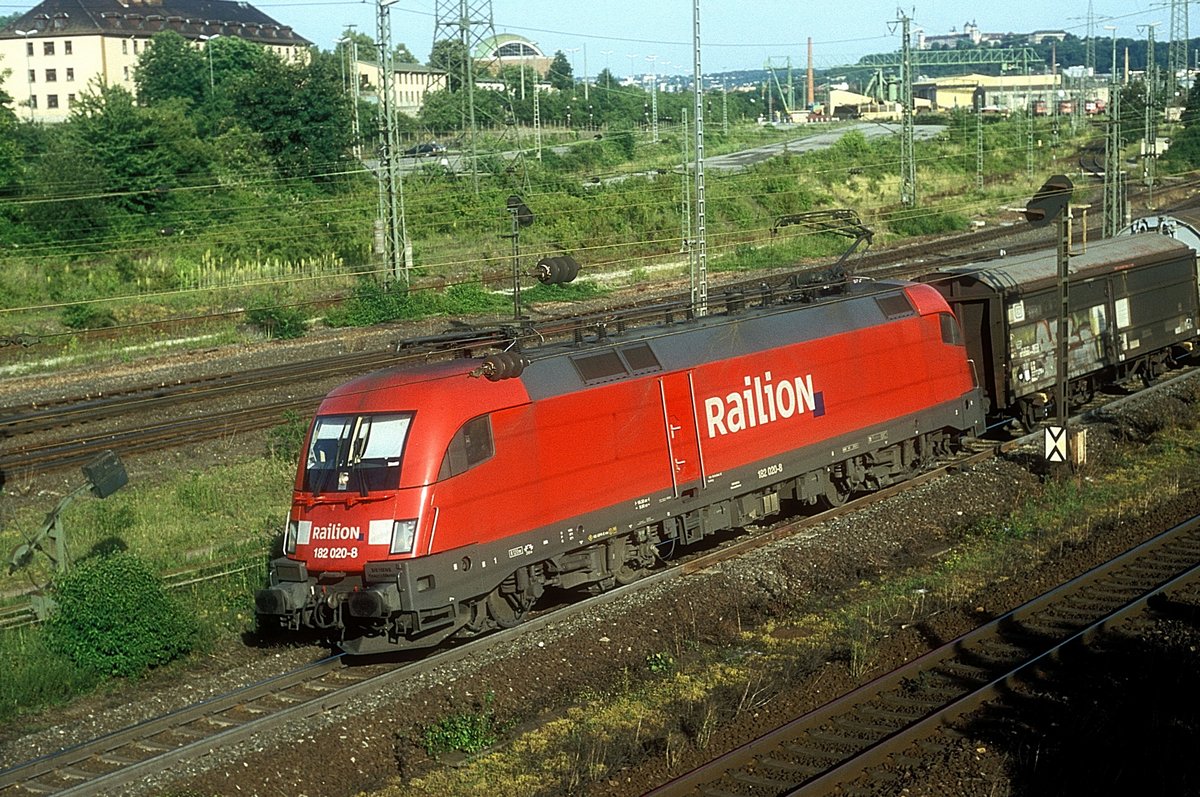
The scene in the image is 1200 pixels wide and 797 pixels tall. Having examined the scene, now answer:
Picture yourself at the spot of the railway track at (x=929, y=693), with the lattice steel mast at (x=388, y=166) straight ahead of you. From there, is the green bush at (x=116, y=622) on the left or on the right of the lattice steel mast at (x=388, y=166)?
left

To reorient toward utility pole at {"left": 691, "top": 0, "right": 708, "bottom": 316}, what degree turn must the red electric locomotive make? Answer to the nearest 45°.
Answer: approximately 135° to its right

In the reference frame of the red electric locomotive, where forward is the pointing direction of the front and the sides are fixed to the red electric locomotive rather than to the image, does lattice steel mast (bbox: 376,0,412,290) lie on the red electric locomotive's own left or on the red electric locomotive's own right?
on the red electric locomotive's own right

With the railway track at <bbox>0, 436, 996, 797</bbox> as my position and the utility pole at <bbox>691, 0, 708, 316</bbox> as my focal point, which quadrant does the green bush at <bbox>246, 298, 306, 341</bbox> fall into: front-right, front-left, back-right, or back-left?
front-left

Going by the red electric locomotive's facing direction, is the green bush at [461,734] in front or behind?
in front

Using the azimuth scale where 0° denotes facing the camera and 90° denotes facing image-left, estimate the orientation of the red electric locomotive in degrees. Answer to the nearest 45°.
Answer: approximately 45°

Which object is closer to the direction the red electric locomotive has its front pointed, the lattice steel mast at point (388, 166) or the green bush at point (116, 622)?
the green bush

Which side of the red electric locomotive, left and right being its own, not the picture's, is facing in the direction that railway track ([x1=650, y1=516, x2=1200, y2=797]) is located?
left

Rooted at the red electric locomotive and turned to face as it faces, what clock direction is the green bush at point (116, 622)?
The green bush is roughly at 1 o'clock from the red electric locomotive.
